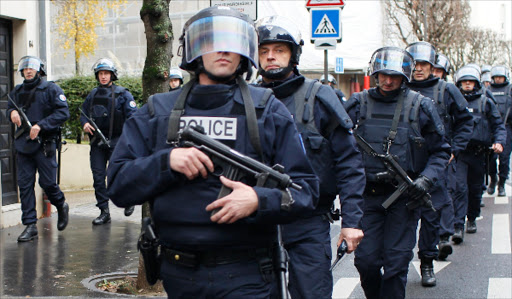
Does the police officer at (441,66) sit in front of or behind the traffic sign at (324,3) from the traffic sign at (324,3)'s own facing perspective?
in front

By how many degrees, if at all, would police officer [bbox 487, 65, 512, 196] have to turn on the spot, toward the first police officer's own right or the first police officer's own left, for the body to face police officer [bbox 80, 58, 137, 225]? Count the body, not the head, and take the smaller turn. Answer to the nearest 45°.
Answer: approximately 45° to the first police officer's own right

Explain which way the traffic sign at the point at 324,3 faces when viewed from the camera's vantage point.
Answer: facing the viewer

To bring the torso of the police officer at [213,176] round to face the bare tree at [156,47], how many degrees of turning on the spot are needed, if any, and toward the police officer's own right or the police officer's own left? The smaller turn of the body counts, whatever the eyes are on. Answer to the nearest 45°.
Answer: approximately 180°

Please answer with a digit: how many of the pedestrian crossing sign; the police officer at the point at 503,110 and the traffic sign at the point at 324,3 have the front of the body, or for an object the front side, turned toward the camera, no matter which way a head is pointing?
3

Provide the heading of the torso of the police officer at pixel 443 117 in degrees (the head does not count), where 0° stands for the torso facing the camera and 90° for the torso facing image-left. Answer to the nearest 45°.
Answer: approximately 45°

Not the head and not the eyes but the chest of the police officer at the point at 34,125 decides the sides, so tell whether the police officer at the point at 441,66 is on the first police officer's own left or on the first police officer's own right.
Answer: on the first police officer's own left

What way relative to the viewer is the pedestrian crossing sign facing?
toward the camera

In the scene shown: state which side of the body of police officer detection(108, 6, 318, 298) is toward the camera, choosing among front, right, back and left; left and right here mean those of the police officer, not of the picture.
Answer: front
